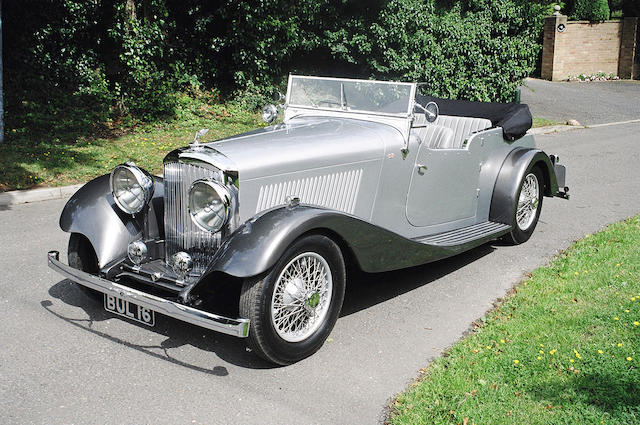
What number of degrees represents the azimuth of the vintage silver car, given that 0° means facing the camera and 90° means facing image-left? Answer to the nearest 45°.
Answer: approximately 45°

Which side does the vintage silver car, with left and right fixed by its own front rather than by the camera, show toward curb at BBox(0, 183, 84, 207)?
right

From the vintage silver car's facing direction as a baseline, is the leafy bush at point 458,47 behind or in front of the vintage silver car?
behind
